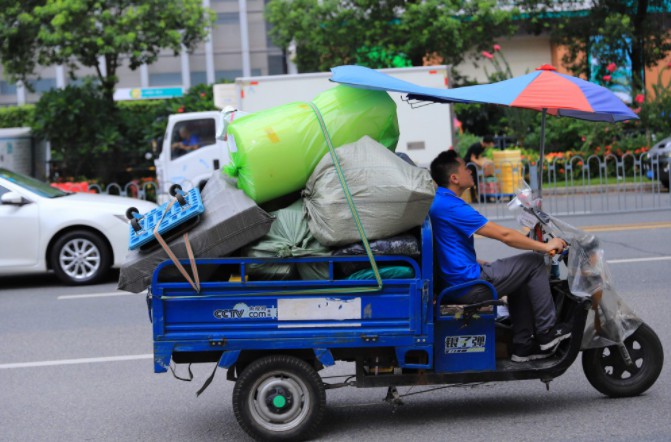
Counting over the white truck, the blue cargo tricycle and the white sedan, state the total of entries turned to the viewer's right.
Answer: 2

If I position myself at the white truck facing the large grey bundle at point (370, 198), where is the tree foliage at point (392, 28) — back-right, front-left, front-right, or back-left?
back-left

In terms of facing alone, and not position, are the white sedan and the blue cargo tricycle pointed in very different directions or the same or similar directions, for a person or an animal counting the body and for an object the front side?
same or similar directions

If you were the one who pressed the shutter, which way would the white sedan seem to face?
facing to the right of the viewer

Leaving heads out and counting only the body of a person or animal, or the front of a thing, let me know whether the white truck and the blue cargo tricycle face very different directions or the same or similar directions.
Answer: very different directions

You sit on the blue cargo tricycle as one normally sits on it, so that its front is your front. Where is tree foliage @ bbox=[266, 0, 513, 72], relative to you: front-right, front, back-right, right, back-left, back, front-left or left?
left

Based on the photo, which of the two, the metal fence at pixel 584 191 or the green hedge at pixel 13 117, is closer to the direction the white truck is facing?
the green hedge

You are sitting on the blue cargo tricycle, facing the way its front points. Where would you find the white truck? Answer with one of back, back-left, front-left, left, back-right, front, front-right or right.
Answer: left

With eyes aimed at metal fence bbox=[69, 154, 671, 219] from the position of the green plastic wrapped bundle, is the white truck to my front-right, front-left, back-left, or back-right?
front-left

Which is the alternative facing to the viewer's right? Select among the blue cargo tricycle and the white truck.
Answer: the blue cargo tricycle

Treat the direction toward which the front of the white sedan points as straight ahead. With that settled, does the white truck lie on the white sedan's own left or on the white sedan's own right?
on the white sedan's own left

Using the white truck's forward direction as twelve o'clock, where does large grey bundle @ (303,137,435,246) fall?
The large grey bundle is roughly at 9 o'clock from the white truck.

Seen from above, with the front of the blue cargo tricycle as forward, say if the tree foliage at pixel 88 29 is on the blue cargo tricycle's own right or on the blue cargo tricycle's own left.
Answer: on the blue cargo tricycle's own left

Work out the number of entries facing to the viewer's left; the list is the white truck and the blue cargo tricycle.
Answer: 1

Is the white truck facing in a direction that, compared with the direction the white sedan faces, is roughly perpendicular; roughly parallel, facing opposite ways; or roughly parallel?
roughly parallel, facing opposite ways

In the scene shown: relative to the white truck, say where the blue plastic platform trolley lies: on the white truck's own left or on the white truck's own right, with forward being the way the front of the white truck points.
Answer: on the white truck's own left

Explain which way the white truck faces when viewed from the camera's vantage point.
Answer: facing to the left of the viewer

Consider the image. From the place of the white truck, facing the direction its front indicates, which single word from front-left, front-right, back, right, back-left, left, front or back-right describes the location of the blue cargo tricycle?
left

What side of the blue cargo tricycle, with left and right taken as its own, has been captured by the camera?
right

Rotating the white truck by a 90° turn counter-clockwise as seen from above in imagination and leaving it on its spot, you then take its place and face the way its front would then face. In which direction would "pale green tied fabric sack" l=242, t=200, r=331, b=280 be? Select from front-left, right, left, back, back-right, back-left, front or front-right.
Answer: front

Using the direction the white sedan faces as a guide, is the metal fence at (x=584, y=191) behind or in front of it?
in front
